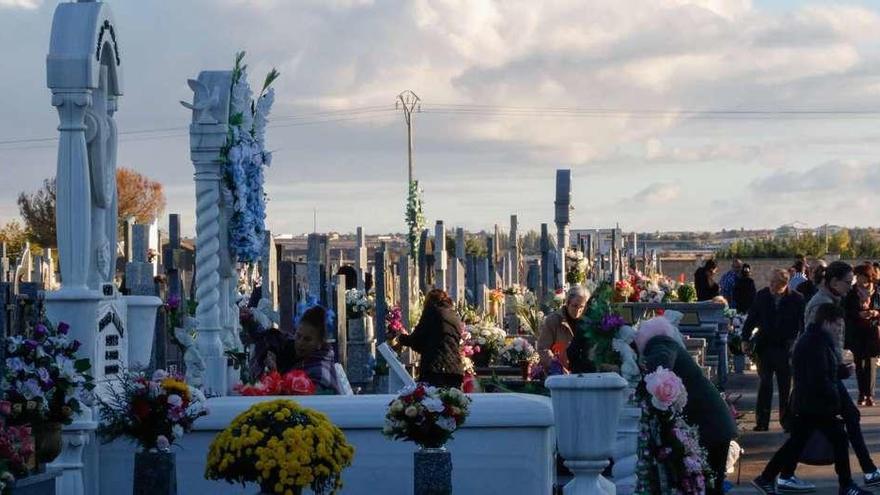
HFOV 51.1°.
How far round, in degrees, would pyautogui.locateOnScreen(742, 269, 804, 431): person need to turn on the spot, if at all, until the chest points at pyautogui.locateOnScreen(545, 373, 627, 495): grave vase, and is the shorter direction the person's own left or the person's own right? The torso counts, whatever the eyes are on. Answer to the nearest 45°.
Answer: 0° — they already face it

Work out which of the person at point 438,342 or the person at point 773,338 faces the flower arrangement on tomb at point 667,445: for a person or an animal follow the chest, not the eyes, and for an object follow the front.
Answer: the person at point 773,338

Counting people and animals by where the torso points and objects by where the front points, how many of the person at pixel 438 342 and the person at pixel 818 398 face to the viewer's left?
1

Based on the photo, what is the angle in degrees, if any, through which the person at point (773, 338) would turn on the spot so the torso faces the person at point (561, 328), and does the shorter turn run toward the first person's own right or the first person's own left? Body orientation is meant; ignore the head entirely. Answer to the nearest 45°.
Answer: approximately 45° to the first person's own right

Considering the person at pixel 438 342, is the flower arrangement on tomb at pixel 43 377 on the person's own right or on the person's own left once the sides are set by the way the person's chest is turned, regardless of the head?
on the person's own left

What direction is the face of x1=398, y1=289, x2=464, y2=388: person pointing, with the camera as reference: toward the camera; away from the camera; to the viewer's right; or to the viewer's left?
away from the camera

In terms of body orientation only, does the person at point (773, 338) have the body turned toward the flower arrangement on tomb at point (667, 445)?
yes
